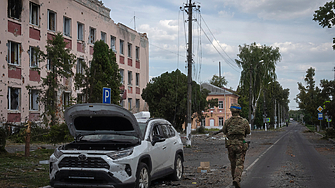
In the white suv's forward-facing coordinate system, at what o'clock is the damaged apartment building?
The damaged apartment building is roughly at 4 o'clock from the white suv.

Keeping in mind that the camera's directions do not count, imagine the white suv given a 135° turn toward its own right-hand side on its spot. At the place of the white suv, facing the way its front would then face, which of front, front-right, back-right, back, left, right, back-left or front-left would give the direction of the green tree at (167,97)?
front

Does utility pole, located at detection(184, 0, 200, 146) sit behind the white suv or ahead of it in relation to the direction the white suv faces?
behind

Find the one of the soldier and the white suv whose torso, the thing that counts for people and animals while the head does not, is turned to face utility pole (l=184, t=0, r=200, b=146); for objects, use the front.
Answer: the soldier

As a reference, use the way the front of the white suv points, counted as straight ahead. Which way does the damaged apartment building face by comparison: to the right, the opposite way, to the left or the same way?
to the left

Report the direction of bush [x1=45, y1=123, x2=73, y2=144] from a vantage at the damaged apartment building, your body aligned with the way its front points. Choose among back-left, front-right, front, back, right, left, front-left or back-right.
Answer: front-right

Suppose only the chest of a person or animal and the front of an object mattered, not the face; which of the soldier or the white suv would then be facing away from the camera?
the soldier

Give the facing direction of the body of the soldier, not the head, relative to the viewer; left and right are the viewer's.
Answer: facing away from the viewer

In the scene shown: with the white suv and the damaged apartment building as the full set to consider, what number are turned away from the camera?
0
